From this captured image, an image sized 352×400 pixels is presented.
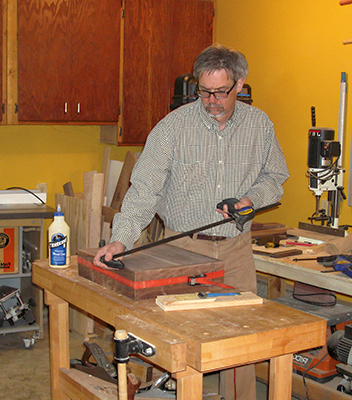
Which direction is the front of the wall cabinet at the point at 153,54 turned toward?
toward the camera

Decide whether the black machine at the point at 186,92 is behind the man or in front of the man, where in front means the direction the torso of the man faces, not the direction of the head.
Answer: behind

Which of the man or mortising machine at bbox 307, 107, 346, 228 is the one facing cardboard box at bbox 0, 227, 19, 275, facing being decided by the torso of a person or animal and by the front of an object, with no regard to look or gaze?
the mortising machine

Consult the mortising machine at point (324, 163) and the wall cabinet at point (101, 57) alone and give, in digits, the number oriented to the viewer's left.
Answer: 1

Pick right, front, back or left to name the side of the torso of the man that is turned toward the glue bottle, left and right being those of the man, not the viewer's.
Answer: right

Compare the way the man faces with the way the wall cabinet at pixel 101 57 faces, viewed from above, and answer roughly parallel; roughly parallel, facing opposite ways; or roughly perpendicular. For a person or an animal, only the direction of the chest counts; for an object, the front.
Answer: roughly parallel

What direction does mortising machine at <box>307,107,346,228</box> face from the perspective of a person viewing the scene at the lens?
facing to the left of the viewer

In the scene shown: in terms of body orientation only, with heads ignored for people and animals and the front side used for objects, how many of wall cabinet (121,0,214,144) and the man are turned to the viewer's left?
0

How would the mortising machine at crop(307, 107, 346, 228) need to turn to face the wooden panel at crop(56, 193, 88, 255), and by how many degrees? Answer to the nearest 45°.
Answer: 0° — it already faces it

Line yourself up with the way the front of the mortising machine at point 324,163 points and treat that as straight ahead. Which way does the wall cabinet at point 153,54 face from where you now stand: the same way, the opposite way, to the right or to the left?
to the left

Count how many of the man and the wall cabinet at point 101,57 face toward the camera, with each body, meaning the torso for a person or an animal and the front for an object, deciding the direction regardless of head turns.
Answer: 2

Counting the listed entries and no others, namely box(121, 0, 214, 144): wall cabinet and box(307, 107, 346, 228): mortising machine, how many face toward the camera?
1

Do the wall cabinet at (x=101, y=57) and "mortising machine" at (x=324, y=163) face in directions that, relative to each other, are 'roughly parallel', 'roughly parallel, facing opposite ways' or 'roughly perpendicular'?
roughly perpendicular

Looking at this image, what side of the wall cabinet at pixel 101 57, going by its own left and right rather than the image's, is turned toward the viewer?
front

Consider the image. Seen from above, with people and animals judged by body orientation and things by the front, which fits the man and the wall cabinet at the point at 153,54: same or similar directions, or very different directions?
same or similar directions

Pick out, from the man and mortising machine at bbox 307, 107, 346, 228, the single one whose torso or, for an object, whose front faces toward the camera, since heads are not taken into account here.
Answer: the man

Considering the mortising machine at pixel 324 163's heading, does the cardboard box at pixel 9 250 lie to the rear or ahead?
ahead
